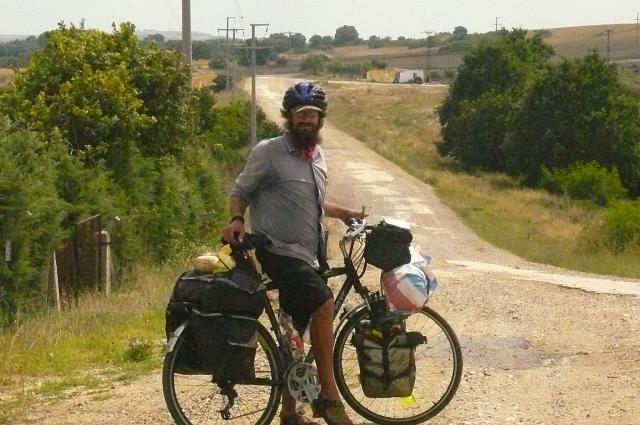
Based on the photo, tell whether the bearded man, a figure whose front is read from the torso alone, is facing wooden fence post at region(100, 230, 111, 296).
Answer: no

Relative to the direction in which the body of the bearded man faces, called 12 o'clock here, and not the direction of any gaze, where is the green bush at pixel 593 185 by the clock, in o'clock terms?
The green bush is roughly at 8 o'clock from the bearded man.

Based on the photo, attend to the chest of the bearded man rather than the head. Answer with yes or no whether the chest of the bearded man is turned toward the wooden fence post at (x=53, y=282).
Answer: no

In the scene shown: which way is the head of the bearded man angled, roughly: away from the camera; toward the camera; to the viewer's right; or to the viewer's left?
toward the camera

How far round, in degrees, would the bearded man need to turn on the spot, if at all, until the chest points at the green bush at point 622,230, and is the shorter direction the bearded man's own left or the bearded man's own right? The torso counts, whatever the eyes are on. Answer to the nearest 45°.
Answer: approximately 135° to the bearded man's own left

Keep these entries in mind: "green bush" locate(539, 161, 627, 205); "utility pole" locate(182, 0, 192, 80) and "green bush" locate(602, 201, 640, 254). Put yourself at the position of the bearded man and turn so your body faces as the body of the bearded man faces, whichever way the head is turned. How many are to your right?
0

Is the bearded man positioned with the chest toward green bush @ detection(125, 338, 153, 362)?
no

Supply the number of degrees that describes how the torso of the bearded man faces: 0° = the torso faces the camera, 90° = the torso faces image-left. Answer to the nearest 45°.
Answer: approximately 315°

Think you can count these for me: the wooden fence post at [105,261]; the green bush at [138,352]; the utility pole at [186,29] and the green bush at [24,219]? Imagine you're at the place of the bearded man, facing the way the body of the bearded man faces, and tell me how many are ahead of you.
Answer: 0

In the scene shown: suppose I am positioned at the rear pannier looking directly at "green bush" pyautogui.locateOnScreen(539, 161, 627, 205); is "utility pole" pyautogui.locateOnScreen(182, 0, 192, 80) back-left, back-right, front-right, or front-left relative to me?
front-left
